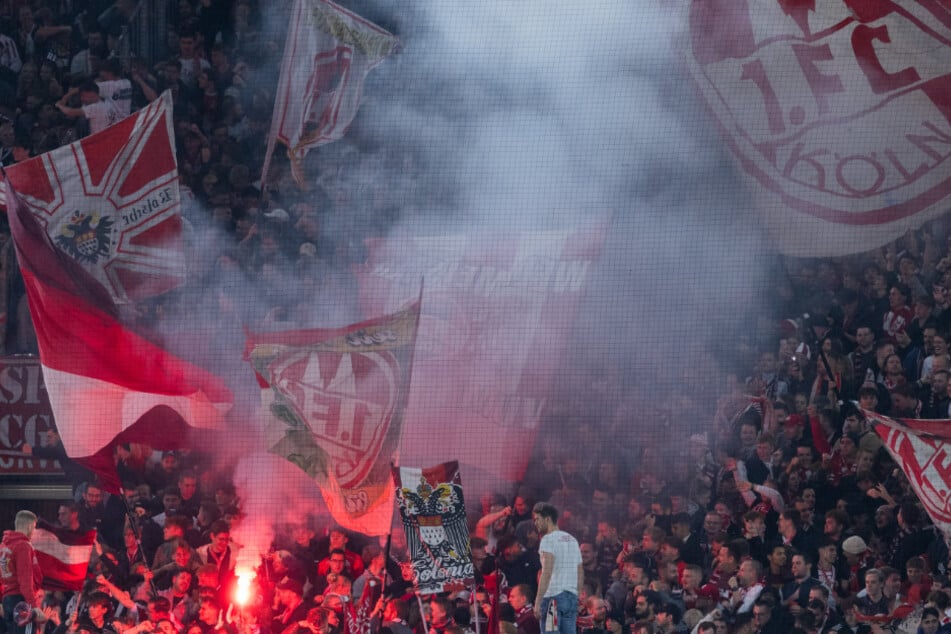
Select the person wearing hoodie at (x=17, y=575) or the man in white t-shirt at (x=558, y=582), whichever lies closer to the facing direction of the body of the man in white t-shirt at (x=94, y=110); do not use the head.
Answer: the person wearing hoodie

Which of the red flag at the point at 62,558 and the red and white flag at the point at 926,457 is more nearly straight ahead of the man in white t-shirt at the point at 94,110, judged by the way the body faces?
the red flag

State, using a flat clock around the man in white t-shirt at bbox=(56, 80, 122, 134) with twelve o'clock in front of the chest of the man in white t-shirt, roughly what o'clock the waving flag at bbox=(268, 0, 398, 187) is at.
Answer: The waving flag is roughly at 8 o'clock from the man in white t-shirt.

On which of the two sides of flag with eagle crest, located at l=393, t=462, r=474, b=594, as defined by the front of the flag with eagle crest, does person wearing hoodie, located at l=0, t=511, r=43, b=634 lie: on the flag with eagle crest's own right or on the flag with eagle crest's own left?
on the flag with eagle crest's own right

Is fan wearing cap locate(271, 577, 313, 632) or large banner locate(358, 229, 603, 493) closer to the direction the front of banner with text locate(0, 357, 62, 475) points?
the fan wearing cap

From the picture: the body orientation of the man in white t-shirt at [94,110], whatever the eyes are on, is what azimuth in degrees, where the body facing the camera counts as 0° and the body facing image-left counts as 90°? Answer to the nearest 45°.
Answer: approximately 45°

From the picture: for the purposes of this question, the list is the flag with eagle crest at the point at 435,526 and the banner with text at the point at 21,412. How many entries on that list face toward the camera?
2

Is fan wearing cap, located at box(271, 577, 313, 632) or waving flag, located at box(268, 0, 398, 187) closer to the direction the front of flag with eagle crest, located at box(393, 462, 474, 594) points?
the fan wearing cap

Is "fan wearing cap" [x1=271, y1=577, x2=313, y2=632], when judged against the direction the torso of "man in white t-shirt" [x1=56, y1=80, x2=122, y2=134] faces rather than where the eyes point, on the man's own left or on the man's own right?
on the man's own left

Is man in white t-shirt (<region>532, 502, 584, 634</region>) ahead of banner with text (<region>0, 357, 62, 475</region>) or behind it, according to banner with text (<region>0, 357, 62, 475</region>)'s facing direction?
ahead

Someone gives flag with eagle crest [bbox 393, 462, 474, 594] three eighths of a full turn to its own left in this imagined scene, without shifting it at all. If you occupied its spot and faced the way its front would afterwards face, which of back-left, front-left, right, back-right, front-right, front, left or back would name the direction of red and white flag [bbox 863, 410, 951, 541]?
front-right

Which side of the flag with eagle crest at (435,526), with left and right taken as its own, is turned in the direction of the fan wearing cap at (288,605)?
right

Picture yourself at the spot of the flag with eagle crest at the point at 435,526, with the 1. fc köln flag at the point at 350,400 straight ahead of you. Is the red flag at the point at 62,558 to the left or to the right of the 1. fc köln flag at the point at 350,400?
left

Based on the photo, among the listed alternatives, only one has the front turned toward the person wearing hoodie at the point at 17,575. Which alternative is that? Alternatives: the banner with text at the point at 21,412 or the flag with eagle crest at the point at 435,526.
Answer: the banner with text
